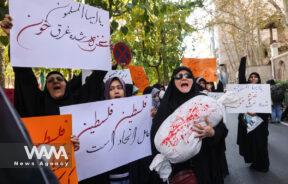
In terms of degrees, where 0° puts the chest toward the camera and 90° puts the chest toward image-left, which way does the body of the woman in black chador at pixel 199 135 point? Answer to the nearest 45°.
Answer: approximately 0°

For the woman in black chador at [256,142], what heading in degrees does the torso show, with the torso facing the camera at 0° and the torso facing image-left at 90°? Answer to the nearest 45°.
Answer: approximately 0°
